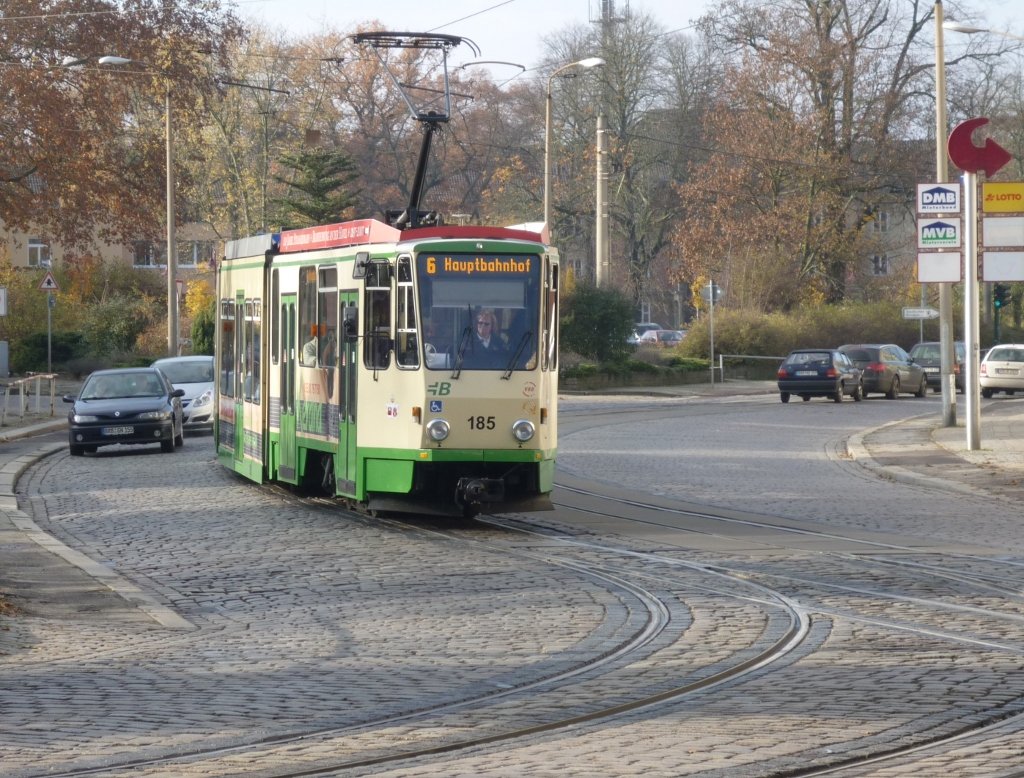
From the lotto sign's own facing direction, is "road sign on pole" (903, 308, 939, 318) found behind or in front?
behind

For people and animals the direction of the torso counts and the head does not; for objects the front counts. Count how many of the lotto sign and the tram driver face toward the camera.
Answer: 2

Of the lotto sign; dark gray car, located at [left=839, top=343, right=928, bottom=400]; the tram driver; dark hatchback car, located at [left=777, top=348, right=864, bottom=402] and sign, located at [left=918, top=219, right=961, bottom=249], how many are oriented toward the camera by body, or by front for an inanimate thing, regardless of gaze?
3

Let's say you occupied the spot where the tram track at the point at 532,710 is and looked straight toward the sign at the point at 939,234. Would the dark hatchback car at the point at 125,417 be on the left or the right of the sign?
left

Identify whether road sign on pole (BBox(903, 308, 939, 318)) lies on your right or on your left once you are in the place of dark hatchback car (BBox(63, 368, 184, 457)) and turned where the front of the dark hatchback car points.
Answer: on your left

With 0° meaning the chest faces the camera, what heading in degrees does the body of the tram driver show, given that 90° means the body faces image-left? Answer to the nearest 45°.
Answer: approximately 0°

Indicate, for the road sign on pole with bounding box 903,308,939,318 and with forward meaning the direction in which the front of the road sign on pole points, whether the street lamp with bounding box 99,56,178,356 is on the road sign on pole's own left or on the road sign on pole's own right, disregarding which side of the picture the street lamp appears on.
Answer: on the road sign on pole's own right

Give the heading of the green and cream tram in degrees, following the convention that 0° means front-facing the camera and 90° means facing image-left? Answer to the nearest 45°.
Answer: approximately 315°
